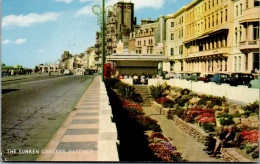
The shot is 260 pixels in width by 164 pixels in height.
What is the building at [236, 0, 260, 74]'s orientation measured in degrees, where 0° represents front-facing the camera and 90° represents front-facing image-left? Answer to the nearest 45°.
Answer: approximately 45°

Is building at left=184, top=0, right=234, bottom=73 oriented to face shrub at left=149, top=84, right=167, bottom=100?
yes

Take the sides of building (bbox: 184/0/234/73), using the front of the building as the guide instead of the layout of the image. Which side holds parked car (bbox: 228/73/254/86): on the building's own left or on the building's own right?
on the building's own left

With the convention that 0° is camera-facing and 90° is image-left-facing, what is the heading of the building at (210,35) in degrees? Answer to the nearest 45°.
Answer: approximately 45°

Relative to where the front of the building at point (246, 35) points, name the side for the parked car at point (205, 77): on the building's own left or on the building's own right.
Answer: on the building's own right

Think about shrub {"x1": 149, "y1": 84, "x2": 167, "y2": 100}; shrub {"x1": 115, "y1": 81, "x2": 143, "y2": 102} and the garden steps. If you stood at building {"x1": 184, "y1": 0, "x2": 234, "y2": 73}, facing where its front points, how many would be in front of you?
3

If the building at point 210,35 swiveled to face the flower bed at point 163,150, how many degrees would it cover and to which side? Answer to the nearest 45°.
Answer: approximately 45° to its left

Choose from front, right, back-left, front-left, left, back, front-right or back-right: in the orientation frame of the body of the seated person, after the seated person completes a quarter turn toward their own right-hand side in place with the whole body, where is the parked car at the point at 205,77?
front-right
